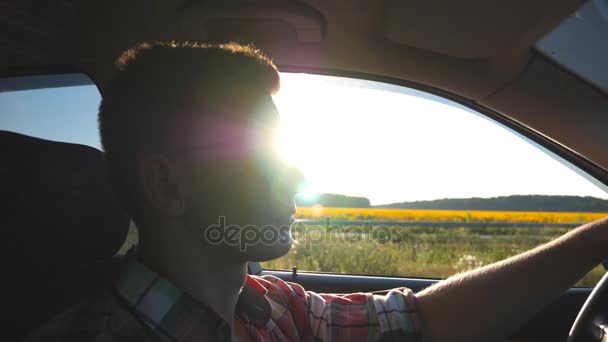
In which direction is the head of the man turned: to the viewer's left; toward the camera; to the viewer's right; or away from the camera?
to the viewer's right

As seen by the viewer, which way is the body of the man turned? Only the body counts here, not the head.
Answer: to the viewer's right
